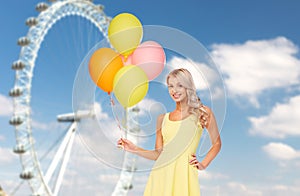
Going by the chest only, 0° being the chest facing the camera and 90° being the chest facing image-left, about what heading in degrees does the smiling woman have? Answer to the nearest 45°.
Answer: approximately 45°
